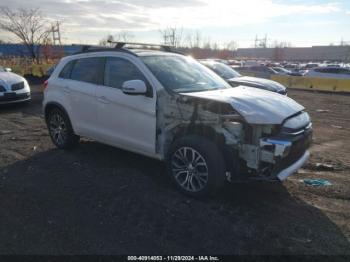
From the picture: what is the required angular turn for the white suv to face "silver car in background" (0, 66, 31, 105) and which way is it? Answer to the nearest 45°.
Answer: approximately 180°

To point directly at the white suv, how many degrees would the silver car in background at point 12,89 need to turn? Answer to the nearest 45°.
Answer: approximately 45° to its right

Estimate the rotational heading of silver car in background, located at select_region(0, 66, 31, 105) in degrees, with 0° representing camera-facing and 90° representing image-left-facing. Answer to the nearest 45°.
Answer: approximately 315°

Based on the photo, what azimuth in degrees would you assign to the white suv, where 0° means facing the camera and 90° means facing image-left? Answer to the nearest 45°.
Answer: approximately 315°

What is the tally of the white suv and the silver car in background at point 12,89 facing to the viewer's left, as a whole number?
0
